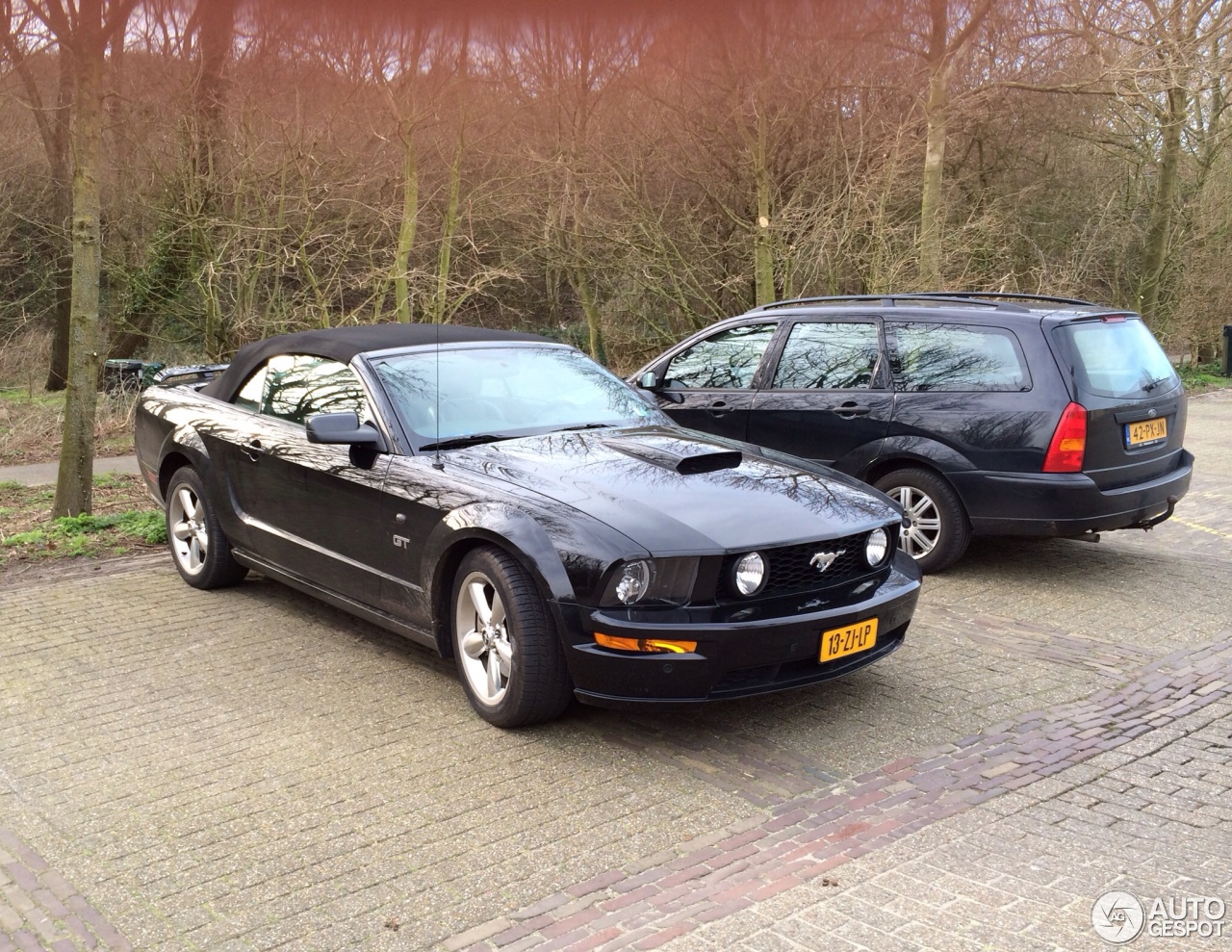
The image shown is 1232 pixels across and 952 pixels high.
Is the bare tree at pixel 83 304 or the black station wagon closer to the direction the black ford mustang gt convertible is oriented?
the black station wagon

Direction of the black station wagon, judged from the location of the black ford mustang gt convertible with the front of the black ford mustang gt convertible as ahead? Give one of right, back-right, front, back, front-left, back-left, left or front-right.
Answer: left

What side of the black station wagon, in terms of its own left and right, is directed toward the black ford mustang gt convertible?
left

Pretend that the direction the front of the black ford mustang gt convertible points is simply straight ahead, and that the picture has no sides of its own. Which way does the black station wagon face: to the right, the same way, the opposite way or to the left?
the opposite way

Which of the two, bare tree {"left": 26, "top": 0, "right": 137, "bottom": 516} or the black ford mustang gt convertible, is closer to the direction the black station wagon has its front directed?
the bare tree

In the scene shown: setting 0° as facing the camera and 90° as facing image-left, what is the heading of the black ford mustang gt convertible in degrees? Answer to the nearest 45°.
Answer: approximately 315°

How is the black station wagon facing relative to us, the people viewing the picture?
facing away from the viewer and to the left of the viewer

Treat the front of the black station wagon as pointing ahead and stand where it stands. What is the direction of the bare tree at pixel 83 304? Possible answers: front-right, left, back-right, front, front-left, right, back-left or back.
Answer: front-left

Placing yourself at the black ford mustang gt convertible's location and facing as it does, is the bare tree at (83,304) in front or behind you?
behind
